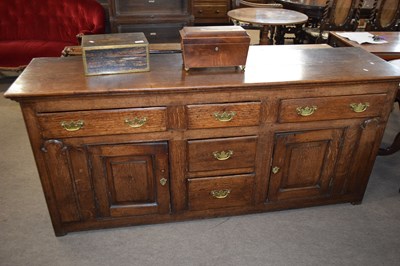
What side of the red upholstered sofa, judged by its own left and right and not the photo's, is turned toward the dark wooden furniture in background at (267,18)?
left

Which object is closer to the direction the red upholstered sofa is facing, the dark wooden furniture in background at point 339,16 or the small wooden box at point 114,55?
the small wooden box

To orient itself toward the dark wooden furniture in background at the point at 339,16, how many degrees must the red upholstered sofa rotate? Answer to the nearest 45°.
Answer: approximately 90° to its left

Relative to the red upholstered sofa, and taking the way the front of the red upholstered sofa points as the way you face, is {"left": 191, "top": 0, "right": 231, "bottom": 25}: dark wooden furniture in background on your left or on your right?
on your left

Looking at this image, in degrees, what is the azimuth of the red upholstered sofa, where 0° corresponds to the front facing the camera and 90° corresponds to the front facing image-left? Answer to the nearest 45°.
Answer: approximately 0°

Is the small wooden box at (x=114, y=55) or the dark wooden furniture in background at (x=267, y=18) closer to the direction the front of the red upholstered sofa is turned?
the small wooden box

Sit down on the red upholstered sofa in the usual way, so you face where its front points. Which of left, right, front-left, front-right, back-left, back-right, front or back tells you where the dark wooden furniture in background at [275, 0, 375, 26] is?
left

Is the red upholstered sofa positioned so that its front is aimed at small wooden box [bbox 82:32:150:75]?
yes

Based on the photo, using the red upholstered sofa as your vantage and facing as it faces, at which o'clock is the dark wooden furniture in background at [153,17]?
The dark wooden furniture in background is roughly at 10 o'clock from the red upholstered sofa.

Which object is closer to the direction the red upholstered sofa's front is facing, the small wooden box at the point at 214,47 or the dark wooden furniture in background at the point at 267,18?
the small wooden box

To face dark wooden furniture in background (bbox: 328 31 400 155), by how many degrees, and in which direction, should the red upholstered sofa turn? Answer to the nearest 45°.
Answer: approximately 45° to its left

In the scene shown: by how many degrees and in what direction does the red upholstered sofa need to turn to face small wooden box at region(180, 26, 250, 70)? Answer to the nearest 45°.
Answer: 0° — it already faces it
